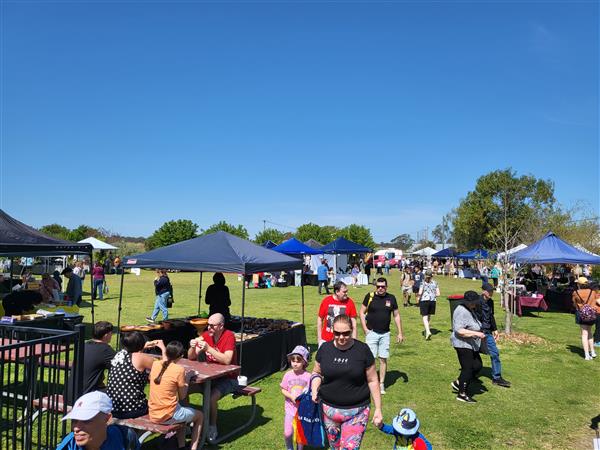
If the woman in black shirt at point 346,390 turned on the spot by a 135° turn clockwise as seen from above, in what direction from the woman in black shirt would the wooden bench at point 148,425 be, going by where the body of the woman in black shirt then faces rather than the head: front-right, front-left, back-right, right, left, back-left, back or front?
front-left

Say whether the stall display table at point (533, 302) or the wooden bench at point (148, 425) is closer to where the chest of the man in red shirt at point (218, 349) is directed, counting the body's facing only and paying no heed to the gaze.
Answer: the wooden bench

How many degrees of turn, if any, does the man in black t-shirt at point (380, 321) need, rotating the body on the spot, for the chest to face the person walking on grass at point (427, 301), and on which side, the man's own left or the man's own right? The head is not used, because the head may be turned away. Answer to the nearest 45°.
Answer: approximately 180°

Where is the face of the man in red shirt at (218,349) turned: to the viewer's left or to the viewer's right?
to the viewer's left

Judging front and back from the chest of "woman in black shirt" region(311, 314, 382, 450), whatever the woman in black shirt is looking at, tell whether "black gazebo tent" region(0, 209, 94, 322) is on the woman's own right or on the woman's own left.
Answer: on the woman's own right

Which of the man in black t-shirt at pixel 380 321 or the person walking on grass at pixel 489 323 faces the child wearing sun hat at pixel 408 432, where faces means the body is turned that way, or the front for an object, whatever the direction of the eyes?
the man in black t-shirt

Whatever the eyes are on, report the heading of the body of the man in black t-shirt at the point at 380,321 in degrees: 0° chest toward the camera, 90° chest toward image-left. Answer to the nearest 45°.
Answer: approximately 0°

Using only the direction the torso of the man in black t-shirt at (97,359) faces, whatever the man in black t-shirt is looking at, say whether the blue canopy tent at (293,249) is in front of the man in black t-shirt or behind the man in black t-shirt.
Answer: in front

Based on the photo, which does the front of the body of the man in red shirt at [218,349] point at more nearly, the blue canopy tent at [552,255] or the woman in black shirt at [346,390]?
the woman in black shirt

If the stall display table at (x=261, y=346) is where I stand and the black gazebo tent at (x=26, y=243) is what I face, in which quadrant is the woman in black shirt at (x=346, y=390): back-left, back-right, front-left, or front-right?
back-left
